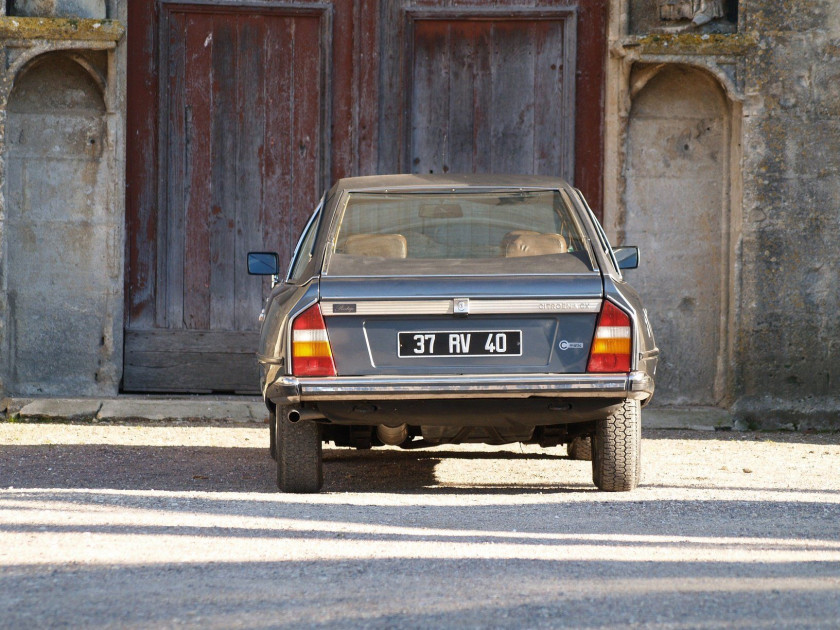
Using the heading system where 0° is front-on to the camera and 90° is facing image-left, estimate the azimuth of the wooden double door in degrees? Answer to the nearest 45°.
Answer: approximately 0°

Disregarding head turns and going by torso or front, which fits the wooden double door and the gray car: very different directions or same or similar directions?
very different directions

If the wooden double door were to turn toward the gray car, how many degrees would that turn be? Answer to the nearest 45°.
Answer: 0° — it already faces it

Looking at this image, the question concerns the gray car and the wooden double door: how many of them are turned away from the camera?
1

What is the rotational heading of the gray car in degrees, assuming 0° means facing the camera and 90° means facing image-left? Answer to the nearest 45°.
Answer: approximately 180°
